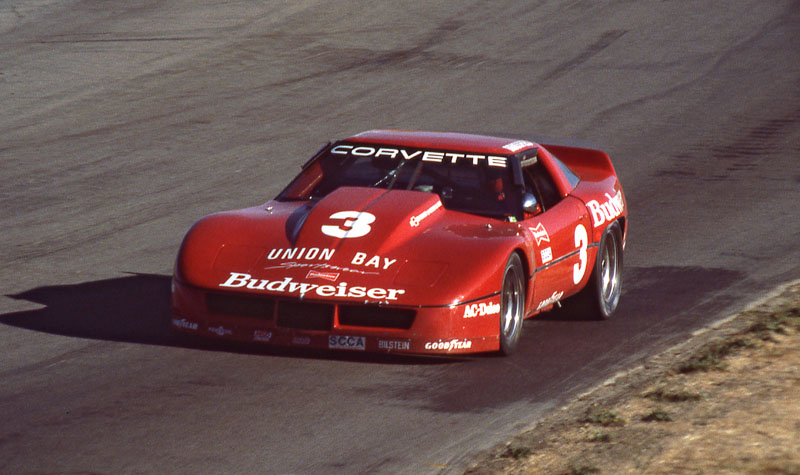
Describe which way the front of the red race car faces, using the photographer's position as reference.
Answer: facing the viewer and to the left of the viewer
